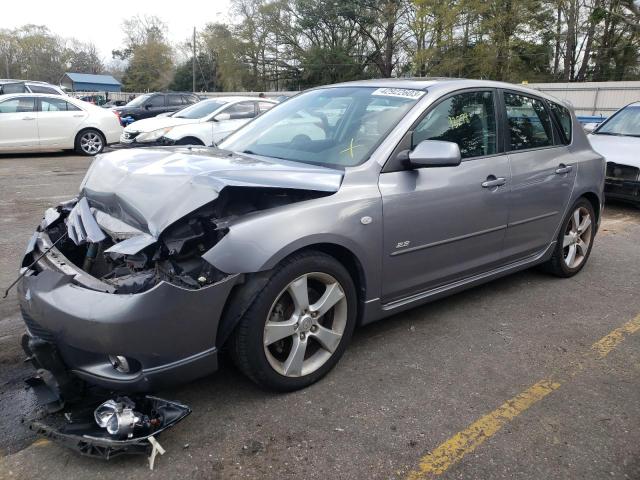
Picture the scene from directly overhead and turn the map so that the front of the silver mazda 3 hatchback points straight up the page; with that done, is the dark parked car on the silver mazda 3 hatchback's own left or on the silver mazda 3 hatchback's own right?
on the silver mazda 3 hatchback's own right

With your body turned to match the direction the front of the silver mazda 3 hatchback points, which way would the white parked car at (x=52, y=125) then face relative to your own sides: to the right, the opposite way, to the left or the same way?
the same way

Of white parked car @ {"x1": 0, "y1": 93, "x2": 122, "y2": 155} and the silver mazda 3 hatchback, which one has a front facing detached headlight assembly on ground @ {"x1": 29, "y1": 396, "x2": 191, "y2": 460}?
the silver mazda 3 hatchback

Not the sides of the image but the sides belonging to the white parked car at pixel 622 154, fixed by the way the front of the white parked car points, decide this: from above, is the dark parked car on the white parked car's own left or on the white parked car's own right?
on the white parked car's own right

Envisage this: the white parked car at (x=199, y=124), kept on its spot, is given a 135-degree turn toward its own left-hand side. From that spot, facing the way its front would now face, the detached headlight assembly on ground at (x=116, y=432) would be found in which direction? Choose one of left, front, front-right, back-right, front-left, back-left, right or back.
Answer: right

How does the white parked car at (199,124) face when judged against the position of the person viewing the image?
facing the viewer and to the left of the viewer

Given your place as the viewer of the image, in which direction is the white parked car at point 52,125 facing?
facing to the left of the viewer

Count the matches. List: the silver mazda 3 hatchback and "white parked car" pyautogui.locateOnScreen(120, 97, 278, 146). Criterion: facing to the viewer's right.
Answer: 0

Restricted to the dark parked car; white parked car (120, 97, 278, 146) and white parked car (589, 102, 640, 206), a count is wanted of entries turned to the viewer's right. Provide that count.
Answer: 0

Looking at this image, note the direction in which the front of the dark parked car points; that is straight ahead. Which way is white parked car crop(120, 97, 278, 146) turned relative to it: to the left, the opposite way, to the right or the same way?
the same way

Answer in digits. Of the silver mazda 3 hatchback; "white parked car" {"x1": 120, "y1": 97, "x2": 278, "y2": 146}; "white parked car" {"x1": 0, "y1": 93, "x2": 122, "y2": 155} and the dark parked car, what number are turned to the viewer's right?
0

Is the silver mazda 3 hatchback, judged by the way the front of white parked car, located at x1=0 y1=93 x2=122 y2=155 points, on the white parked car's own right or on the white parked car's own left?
on the white parked car's own left
